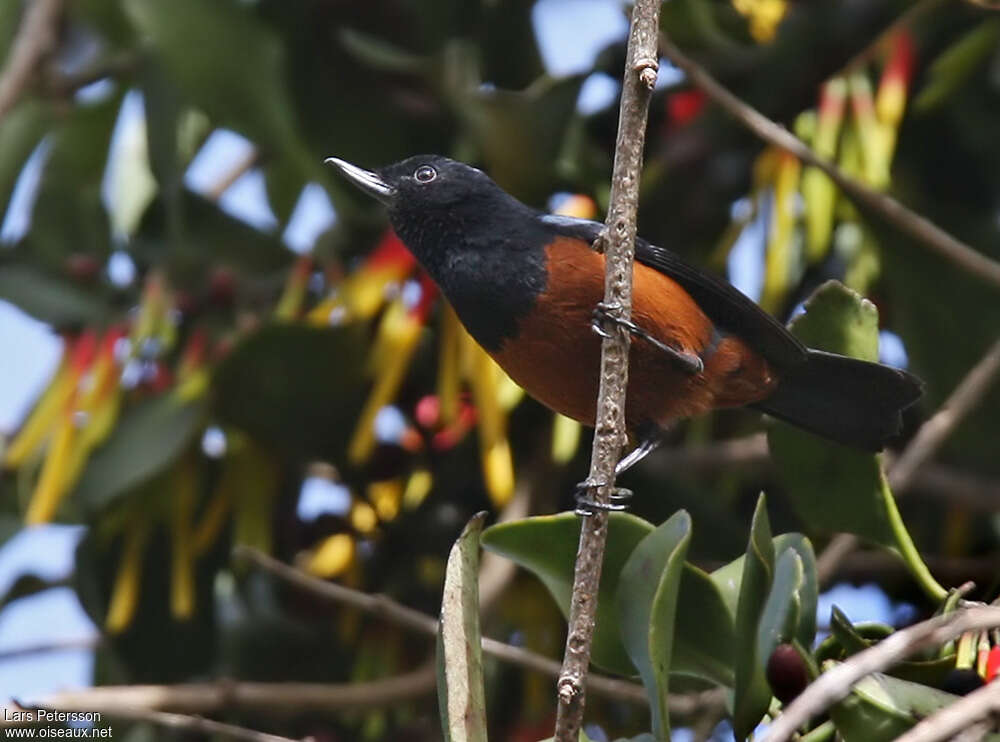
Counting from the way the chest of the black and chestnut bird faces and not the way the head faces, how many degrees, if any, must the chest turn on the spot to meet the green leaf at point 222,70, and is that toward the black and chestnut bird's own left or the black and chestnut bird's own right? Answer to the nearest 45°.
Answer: approximately 45° to the black and chestnut bird's own right

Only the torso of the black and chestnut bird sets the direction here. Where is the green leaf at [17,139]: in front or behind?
in front

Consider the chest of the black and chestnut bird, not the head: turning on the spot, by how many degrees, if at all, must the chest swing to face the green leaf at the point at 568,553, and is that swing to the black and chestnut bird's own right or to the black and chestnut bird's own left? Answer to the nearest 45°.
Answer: approximately 90° to the black and chestnut bird's own left

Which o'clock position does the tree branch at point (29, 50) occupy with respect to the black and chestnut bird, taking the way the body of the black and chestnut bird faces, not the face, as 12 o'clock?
The tree branch is roughly at 1 o'clock from the black and chestnut bird.

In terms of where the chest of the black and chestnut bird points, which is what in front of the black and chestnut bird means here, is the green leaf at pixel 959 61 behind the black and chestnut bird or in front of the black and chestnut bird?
behind

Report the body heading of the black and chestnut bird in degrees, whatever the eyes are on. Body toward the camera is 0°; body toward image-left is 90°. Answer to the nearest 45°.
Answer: approximately 90°

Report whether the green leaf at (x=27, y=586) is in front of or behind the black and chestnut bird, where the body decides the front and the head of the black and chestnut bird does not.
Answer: in front

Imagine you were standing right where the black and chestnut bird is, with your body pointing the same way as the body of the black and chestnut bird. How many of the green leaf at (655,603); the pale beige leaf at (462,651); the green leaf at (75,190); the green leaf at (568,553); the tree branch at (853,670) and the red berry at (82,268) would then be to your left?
4

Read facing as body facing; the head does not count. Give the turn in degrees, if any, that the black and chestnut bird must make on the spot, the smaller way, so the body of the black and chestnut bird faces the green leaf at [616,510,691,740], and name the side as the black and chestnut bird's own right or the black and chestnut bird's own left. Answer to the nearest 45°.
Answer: approximately 90° to the black and chestnut bird's own left
